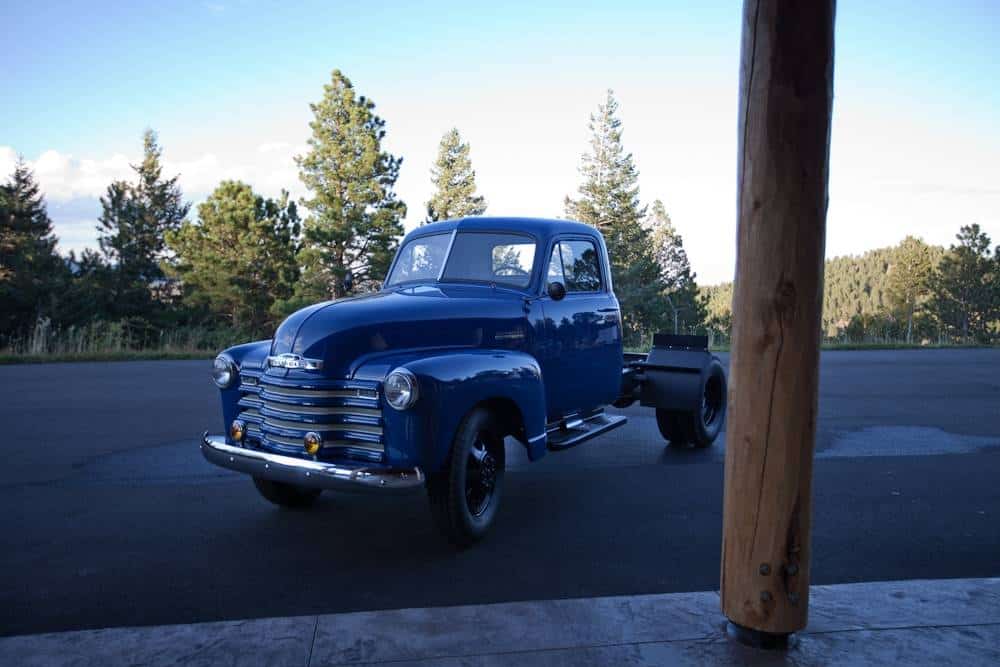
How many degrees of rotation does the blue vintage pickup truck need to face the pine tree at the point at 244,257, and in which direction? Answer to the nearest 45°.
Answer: approximately 135° to its right

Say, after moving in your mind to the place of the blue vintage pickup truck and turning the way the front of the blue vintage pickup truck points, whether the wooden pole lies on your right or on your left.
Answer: on your left

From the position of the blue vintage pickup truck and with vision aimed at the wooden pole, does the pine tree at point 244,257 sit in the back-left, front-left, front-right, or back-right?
back-left

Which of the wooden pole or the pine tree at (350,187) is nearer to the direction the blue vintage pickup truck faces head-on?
the wooden pole

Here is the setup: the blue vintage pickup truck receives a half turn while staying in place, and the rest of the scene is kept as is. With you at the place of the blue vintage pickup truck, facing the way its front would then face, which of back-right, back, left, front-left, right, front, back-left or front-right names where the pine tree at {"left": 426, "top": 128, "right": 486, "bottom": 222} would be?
front-left

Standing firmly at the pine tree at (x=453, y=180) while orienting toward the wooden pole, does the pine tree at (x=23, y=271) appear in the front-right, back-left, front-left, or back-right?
front-right

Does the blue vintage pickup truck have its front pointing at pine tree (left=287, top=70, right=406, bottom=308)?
no

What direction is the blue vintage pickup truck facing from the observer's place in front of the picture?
facing the viewer and to the left of the viewer

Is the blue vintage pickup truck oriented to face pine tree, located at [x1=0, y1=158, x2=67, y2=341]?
no
